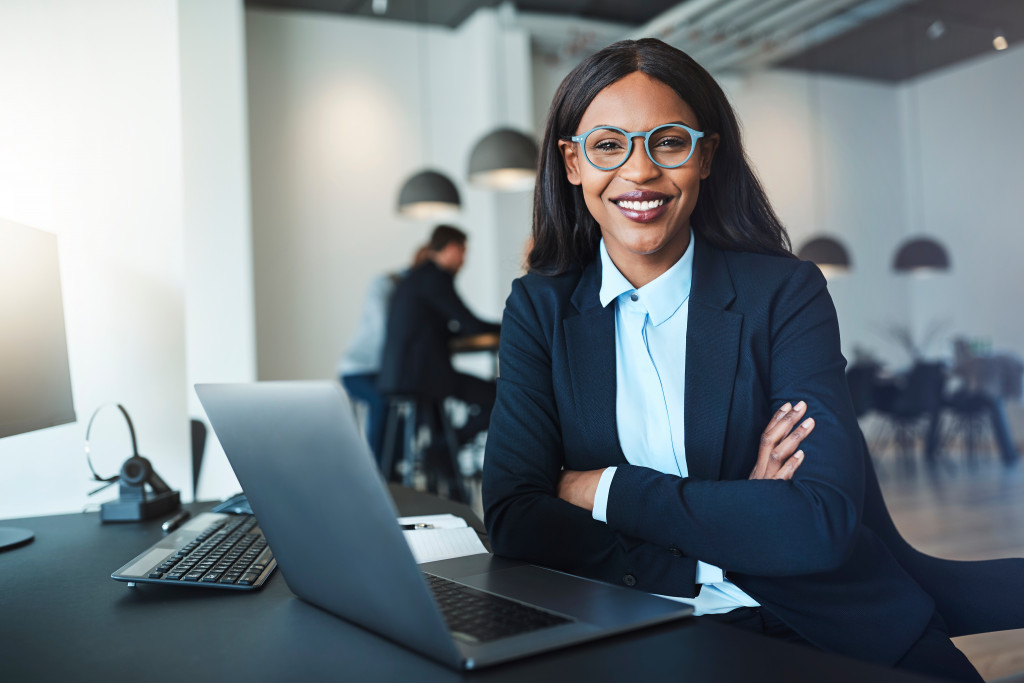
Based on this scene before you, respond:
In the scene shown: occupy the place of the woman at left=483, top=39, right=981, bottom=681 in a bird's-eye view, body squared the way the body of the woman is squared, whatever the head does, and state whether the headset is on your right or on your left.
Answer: on your right

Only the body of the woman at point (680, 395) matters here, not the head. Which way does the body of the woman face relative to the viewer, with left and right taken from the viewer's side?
facing the viewer

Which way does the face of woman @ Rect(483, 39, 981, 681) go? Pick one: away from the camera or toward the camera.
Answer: toward the camera

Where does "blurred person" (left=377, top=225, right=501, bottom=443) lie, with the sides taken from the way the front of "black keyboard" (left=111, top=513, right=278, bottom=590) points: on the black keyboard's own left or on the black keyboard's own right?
on the black keyboard's own left

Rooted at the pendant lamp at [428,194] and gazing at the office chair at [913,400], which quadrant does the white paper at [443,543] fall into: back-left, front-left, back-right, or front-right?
back-right

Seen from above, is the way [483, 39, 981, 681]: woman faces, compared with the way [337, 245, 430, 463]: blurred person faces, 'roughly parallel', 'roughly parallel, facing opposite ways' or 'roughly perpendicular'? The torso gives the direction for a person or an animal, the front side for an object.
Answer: roughly perpendicular

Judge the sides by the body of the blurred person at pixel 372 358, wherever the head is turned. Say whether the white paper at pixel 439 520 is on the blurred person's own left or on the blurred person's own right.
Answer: on the blurred person's own right

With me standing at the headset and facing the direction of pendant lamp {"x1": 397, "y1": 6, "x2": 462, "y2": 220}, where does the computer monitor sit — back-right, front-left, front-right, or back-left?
back-left

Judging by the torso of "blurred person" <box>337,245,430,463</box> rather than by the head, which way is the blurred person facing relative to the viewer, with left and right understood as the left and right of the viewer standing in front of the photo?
facing to the right of the viewer

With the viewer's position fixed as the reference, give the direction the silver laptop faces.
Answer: facing away from the viewer and to the right of the viewer
